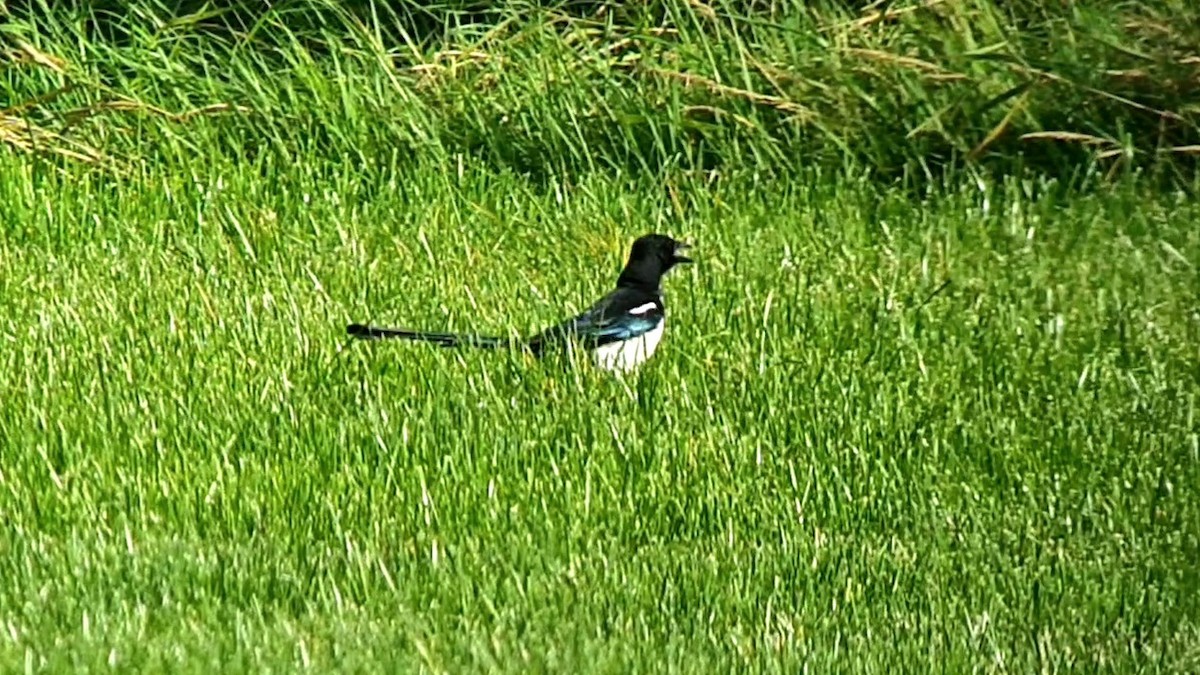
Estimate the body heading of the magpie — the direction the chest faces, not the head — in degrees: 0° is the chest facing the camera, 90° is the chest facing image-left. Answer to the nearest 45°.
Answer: approximately 270°
